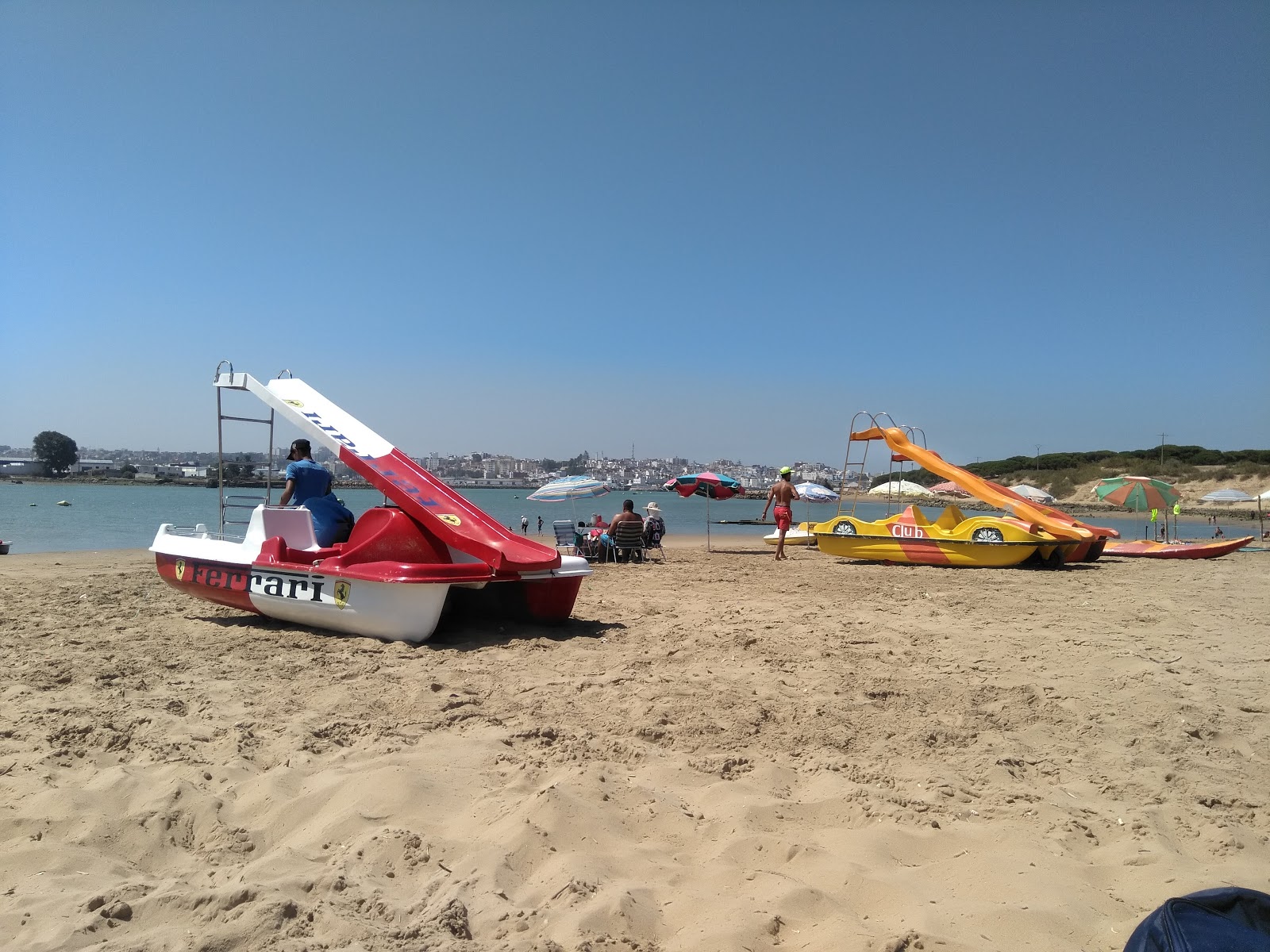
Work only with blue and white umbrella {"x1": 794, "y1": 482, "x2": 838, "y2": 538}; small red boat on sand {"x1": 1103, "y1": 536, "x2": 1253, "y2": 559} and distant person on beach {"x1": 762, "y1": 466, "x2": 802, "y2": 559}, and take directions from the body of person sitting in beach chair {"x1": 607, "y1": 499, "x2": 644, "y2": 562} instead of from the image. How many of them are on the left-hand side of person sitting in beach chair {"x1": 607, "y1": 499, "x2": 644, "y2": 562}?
0

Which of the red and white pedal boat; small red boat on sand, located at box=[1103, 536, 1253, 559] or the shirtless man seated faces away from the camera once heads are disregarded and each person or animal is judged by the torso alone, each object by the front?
the shirtless man seated

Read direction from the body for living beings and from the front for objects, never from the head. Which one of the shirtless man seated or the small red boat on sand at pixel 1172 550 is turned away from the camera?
the shirtless man seated

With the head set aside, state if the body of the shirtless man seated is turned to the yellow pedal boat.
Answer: no

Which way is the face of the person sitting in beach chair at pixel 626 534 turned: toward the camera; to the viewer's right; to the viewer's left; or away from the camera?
away from the camera

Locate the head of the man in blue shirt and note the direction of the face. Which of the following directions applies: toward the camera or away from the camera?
away from the camera

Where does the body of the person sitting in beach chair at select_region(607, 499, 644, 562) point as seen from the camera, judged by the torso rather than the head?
away from the camera

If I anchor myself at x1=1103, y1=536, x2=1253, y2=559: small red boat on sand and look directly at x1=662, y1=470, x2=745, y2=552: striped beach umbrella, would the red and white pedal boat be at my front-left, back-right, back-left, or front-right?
front-left

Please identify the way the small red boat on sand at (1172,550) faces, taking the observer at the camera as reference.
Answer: facing to the right of the viewer

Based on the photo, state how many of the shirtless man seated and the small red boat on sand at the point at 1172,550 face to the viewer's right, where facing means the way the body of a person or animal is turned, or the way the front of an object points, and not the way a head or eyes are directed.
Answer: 1

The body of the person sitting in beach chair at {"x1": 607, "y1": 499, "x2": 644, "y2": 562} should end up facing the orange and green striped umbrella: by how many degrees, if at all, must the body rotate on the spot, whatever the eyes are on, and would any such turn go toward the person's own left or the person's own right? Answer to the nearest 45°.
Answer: approximately 90° to the person's own right

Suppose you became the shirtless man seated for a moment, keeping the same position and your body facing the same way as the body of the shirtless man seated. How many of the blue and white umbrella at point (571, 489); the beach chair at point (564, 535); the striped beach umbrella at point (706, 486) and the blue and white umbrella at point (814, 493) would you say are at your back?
0

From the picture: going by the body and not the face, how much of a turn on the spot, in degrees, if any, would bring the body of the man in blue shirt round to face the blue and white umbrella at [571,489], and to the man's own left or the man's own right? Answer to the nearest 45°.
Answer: approximately 90° to the man's own right
